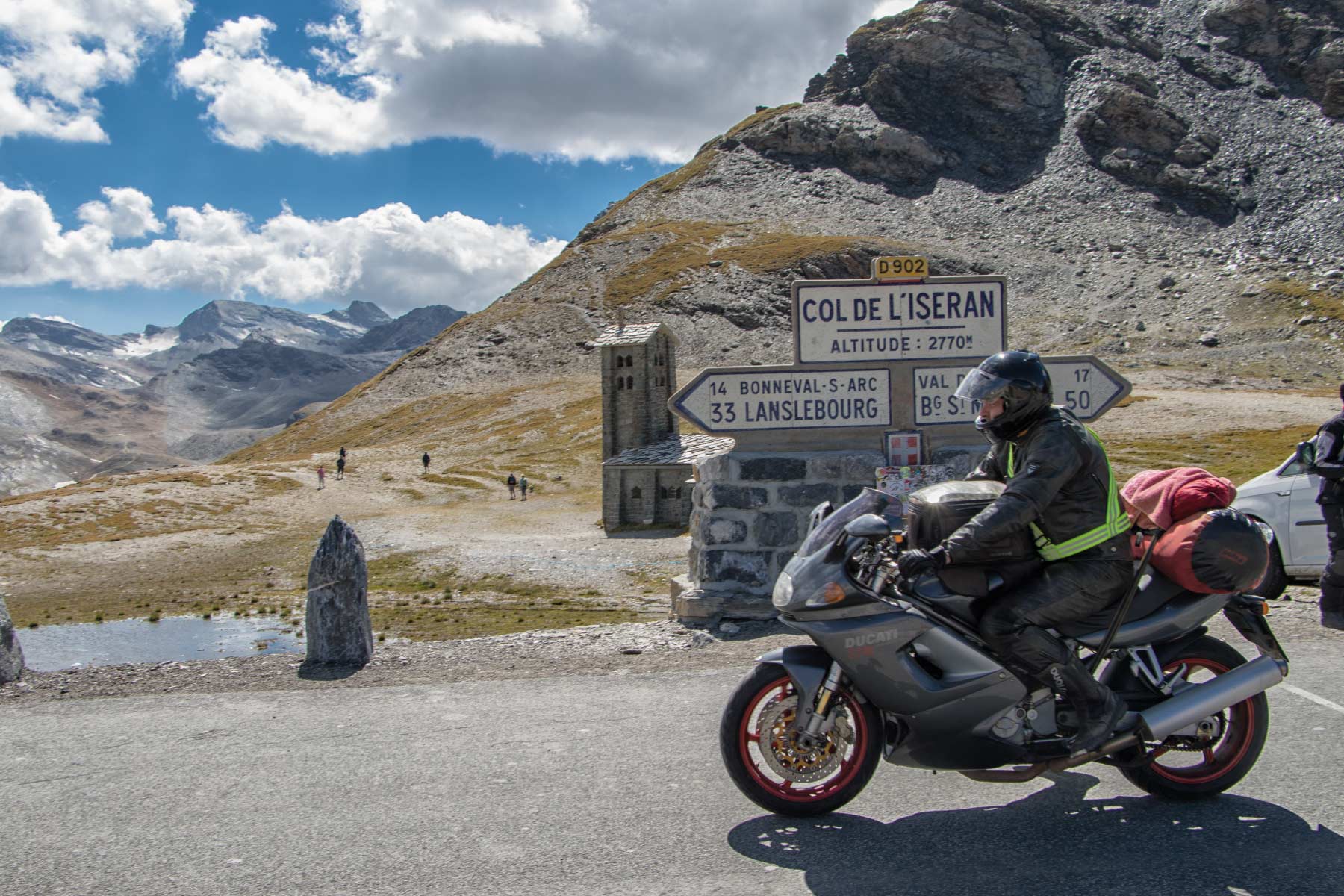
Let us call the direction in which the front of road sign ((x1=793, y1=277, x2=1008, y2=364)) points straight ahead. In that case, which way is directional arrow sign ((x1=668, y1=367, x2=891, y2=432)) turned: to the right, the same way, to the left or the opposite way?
the same way

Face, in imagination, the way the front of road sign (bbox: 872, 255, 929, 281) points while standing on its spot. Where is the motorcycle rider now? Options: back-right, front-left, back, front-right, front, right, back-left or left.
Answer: front

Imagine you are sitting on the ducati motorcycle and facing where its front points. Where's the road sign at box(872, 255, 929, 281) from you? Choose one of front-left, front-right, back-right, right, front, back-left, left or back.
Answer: right

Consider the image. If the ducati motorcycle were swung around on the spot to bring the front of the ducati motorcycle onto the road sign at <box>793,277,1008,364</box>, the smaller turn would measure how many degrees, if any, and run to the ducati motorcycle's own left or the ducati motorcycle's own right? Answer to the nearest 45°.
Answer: approximately 90° to the ducati motorcycle's own right

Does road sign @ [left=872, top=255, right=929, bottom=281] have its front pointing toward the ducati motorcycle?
yes

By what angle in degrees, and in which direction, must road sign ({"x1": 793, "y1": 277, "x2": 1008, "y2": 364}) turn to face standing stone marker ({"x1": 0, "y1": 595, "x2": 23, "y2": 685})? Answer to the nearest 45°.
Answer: approximately 45° to its right

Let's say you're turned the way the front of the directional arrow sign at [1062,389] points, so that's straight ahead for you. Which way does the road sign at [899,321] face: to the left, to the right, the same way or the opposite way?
the same way

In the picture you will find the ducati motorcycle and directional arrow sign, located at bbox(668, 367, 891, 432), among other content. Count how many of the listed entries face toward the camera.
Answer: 1

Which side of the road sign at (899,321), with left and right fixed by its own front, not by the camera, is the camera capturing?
front

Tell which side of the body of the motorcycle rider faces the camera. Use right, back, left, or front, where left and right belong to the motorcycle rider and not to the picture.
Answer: left

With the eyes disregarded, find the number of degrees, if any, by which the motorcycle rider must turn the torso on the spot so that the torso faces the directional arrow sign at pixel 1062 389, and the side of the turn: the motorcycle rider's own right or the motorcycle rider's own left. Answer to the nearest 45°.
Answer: approximately 90° to the motorcycle rider's own right

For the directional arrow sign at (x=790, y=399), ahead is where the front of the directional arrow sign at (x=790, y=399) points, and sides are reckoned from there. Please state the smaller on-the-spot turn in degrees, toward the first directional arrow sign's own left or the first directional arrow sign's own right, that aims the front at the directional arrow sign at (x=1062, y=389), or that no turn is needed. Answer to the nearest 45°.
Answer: approximately 90° to the first directional arrow sign's own left

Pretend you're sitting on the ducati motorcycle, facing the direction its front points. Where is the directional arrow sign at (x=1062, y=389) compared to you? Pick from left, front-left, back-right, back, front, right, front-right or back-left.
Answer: right

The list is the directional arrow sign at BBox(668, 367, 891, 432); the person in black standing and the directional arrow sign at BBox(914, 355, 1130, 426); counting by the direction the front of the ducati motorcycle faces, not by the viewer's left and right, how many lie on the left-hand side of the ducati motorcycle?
0

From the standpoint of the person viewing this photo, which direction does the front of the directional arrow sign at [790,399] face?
facing the viewer

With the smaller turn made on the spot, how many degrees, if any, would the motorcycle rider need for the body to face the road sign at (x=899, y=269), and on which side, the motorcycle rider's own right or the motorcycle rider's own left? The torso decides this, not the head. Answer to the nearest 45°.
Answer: approximately 90° to the motorcycle rider's own right

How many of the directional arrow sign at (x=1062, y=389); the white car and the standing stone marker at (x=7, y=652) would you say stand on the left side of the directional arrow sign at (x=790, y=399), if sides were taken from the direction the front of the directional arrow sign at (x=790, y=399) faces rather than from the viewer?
2

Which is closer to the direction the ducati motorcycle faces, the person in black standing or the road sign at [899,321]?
the road sign

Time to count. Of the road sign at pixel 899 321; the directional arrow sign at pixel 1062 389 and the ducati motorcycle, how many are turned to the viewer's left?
1
